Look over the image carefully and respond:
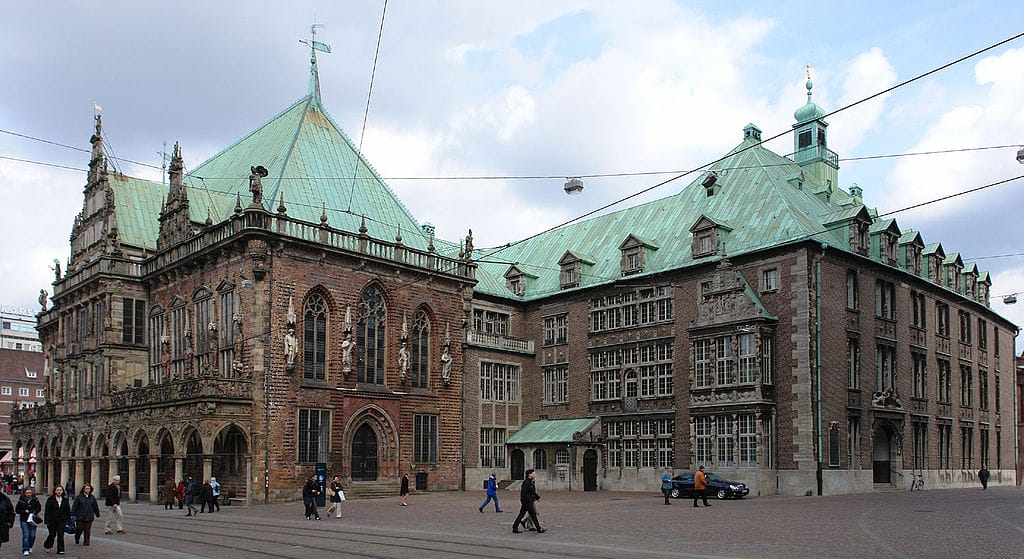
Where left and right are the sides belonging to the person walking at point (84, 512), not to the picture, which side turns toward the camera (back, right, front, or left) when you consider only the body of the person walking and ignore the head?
front

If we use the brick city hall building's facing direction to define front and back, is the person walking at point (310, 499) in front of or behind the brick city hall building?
in front

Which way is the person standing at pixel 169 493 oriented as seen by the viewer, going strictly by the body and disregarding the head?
away from the camera

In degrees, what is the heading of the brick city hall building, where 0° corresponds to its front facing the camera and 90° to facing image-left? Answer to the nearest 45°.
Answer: approximately 45°

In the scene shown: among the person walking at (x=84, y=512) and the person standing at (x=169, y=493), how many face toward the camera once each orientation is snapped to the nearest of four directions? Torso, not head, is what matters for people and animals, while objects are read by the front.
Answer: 1

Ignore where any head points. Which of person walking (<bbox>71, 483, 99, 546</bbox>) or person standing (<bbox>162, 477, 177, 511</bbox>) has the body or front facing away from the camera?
person standing (<bbox>162, 477, 177, 511</bbox>)

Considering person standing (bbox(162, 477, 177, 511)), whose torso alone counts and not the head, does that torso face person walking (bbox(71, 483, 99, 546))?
no

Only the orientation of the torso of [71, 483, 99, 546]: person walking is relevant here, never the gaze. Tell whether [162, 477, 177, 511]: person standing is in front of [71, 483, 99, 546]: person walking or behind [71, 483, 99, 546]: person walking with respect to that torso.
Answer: behind

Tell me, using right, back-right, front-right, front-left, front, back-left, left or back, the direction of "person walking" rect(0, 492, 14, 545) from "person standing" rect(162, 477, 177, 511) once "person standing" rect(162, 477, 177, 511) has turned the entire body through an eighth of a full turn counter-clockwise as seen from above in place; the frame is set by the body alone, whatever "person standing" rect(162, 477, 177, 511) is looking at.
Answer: back-left

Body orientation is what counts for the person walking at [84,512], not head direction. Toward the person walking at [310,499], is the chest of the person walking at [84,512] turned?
no

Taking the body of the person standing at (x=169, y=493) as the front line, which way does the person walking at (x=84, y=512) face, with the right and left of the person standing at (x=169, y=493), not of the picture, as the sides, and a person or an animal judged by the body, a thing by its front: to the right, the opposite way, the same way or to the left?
the opposite way

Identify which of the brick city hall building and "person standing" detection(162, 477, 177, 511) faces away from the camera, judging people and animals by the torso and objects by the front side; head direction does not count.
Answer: the person standing

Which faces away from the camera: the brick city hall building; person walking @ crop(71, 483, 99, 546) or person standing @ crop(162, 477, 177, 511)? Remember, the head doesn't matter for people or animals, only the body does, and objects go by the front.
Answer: person standing @ crop(162, 477, 177, 511)

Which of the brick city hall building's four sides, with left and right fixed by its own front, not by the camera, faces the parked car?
left
